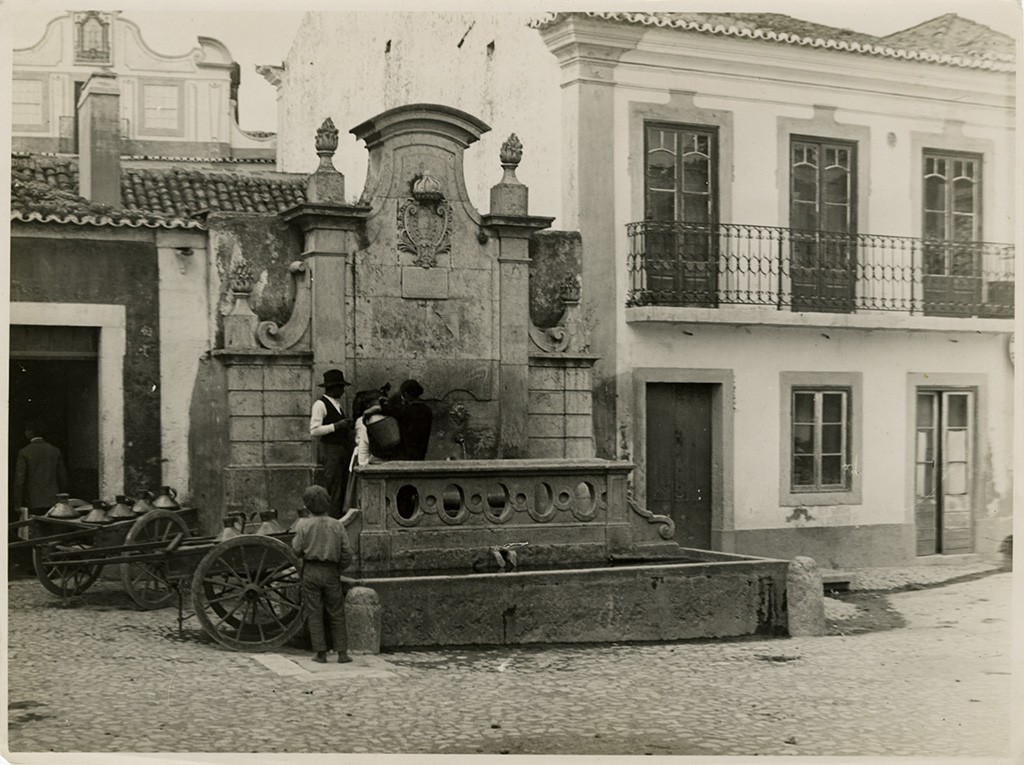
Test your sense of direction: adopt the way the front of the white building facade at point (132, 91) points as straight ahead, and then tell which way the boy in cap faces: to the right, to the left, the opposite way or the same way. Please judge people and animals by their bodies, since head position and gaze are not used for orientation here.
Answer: the opposite way

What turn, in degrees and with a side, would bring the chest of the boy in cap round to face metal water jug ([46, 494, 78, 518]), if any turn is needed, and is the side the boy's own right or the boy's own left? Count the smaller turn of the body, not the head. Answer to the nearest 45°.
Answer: approximately 45° to the boy's own left

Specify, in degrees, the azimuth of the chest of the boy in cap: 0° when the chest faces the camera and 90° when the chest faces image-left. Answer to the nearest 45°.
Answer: approximately 180°
